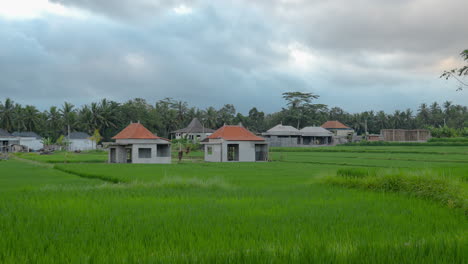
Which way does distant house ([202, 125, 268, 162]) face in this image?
toward the camera

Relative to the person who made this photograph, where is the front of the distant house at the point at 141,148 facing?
facing the viewer

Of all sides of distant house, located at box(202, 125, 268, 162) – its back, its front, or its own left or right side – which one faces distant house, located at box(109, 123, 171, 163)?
right

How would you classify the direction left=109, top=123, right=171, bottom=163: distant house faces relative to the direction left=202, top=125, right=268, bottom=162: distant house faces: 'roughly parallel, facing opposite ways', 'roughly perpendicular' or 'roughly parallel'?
roughly parallel

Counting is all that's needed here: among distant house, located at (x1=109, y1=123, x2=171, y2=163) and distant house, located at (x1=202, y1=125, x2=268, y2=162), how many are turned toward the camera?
2

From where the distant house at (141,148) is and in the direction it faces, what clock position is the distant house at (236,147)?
the distant house at (236,147) is roughly at 9 o'clock from the distant house at (141,148).
